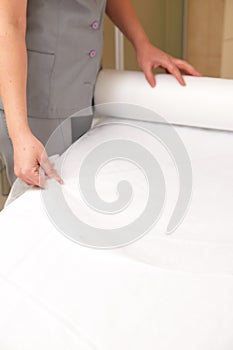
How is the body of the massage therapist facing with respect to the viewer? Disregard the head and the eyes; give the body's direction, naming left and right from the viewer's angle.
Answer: facing the viewer and to the right of the viewer

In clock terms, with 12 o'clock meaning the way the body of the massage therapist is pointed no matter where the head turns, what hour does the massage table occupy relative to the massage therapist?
The massage table is roughly at 1 o'clock from the massage therapist.
